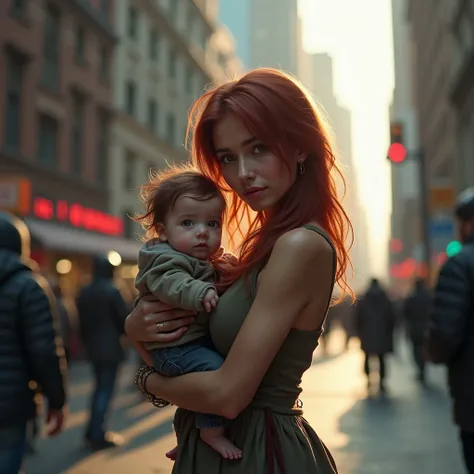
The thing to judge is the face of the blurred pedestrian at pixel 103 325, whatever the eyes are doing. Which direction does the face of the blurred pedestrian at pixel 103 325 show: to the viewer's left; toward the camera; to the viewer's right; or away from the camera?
away from the camera

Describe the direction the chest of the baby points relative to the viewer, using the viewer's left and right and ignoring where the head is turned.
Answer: facing the viewer and to the right of the viewer

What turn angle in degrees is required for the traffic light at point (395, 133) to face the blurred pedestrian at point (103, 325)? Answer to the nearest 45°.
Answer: approximately 45° to its right

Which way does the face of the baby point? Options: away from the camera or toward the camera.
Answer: toward the camera

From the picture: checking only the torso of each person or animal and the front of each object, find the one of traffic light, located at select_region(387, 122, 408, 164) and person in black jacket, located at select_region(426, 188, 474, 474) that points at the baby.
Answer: the traffic light

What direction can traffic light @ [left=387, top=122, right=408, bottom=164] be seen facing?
toward the camera

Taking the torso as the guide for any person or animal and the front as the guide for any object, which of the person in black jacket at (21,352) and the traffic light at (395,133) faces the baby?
the traffic light

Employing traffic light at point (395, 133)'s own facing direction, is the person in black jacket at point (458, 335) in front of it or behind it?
in front

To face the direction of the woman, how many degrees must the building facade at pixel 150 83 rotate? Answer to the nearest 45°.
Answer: approximately 45° to its right

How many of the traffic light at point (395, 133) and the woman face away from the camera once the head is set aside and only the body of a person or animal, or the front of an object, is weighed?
0

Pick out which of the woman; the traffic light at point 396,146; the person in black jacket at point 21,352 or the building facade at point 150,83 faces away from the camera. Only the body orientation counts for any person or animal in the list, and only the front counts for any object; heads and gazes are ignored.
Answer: the person in black jacket

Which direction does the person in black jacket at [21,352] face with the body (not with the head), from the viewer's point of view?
away from the camera

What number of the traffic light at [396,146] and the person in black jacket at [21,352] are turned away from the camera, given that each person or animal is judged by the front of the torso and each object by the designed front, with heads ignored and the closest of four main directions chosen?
1
